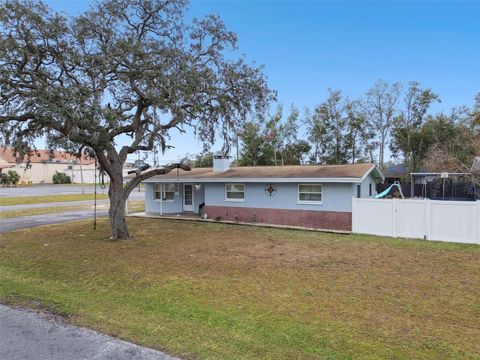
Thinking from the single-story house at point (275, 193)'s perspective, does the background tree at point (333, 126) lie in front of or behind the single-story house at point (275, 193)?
behind

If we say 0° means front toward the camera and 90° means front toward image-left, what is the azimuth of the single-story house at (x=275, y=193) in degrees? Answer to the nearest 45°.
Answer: approximately 45°

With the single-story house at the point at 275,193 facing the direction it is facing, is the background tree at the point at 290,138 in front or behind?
behind

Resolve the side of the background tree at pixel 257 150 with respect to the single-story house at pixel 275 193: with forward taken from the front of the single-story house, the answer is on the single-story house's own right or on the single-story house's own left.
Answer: on the single-story house's own right

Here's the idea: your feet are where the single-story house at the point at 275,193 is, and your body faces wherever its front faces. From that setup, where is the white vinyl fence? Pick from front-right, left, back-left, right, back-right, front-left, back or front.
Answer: left

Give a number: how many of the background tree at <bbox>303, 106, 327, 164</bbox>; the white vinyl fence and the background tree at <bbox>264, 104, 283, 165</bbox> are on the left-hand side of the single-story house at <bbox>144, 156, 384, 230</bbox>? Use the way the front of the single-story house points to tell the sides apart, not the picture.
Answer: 1

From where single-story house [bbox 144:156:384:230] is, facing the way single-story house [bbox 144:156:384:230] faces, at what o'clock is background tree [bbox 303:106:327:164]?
The background tree is roughly at 5 o'clock from the single-story house.

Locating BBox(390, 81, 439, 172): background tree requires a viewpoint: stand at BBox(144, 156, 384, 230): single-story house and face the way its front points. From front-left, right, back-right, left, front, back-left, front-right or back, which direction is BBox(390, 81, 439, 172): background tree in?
back
